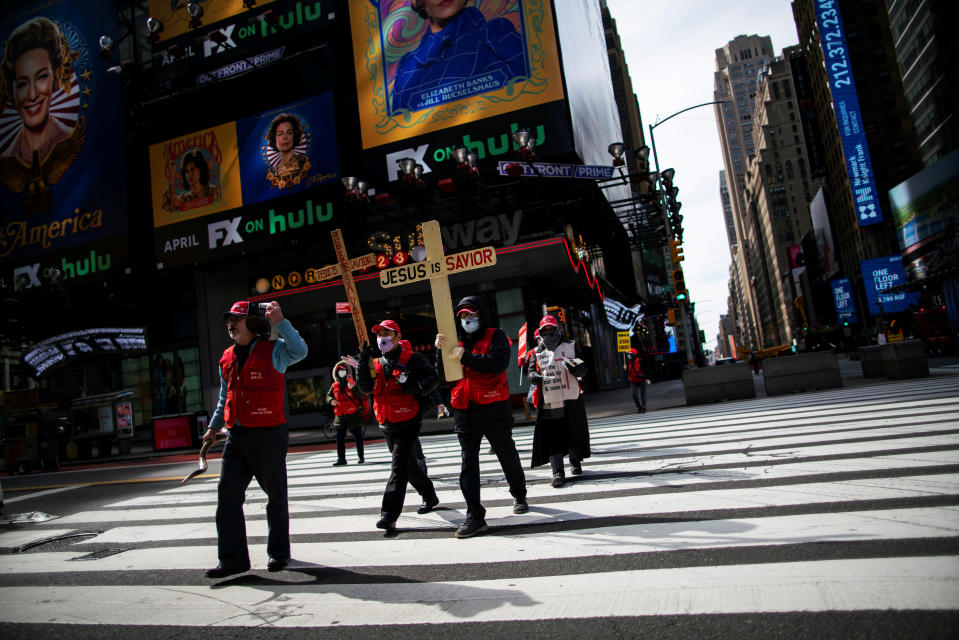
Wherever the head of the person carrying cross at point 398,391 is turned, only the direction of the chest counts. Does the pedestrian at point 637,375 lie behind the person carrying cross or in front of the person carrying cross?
behind

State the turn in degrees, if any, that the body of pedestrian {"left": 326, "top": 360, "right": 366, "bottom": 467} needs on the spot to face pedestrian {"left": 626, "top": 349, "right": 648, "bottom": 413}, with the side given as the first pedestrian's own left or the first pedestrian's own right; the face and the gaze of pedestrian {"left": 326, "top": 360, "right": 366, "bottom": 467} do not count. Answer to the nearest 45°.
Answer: approximately 90° to the first pedestrian's own left

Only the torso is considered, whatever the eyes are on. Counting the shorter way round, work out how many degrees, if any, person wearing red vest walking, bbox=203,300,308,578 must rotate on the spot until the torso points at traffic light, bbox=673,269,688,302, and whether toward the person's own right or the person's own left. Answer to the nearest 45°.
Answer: approximately 180°

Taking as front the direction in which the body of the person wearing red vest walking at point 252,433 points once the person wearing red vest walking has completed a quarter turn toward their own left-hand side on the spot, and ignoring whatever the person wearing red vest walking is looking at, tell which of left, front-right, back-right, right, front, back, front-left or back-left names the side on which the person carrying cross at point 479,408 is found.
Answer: front-left

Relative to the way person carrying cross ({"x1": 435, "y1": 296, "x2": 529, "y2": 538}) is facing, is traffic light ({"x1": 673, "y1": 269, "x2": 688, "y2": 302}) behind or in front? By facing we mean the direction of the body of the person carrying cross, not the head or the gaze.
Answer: behind

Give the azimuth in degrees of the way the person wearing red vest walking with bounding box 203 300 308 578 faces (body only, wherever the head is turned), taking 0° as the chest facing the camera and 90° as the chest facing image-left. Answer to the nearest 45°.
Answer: approximately 45°

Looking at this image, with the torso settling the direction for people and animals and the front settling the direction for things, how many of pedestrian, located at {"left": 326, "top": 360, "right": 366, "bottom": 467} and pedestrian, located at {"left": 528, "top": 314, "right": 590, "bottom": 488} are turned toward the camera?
2

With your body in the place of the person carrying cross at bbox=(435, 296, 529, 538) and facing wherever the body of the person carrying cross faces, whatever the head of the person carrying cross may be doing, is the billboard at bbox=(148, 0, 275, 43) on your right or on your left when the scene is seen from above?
on your right
